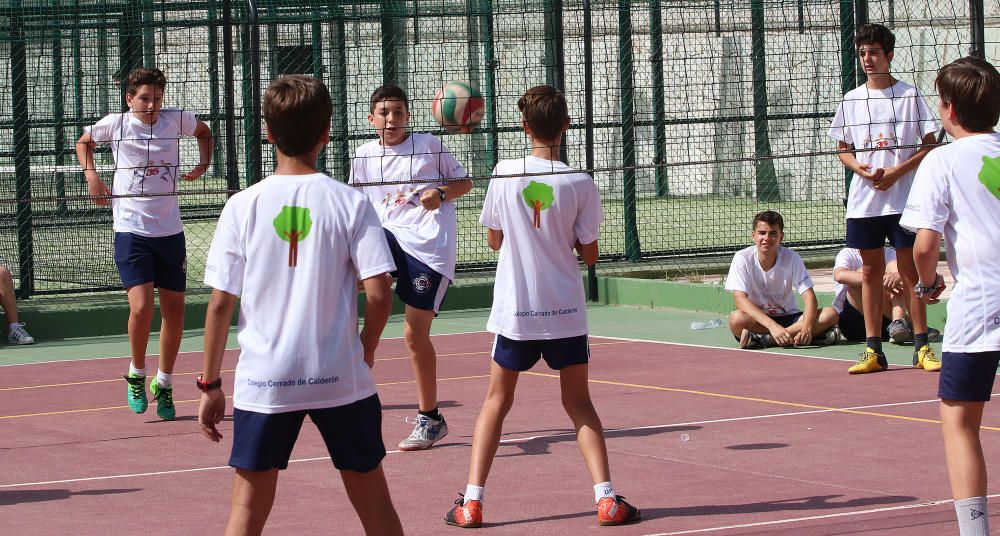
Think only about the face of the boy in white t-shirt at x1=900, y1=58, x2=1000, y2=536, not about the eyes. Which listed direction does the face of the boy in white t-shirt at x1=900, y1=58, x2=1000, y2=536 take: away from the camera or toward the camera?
away from the camera

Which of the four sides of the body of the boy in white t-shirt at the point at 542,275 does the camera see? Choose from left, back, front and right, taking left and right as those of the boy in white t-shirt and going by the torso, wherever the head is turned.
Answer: back

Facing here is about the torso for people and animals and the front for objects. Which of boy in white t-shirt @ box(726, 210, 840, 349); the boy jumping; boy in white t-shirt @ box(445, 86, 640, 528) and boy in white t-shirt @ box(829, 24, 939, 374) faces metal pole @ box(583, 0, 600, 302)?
boy in white t-shirt @ box(445, 86, 640, 528)

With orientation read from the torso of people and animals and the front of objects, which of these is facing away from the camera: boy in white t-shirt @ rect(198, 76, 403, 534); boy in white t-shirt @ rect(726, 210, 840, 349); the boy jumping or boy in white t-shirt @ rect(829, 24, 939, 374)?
boy in white t-shirt @ rect(198, 76, 403, 534)

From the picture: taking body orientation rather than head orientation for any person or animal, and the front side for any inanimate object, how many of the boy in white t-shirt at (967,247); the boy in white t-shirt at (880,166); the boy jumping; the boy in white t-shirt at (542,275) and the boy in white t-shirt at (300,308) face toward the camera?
2

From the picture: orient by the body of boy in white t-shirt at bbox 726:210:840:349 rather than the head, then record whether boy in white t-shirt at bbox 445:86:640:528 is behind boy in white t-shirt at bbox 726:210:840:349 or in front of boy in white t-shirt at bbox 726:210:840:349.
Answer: in front

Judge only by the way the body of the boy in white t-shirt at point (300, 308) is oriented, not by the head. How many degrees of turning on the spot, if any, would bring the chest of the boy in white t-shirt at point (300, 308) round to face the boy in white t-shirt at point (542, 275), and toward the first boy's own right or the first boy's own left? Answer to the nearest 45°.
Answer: approximately 45° to the first boy's own right

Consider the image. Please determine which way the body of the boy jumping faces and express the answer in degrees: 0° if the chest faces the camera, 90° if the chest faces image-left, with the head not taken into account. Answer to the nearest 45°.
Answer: approximately 0°

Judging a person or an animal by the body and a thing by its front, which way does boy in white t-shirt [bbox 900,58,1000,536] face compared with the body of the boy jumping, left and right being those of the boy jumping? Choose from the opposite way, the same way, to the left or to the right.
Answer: the opposite way

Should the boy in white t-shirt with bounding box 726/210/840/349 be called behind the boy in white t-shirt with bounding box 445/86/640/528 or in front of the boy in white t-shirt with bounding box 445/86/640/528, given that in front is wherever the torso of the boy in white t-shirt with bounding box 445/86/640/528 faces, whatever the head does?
in front

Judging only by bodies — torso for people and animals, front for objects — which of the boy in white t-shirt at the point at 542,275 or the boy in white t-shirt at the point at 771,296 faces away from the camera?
the boy in white t-shirt at the point at 542,275

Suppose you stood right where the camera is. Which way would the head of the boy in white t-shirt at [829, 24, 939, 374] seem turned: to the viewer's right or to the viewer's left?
to the viewer's left

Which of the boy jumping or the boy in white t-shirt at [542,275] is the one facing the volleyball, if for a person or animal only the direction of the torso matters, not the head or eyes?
the boy in white t-shirt

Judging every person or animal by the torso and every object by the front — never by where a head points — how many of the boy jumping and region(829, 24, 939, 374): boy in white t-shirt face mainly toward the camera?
2

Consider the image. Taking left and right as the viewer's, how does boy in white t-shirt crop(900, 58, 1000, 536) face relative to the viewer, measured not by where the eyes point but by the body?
facing away from the viewer and to the left of the viewer

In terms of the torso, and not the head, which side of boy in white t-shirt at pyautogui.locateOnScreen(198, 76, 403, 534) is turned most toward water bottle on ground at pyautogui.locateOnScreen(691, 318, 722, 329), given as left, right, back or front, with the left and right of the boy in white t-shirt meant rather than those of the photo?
front

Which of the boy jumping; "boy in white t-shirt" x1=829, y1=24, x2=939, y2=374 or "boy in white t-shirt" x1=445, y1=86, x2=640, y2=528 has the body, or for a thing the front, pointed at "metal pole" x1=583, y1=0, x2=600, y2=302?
"boy in white t-shirt" x1=445, y1=86, x2=640, y2=528
